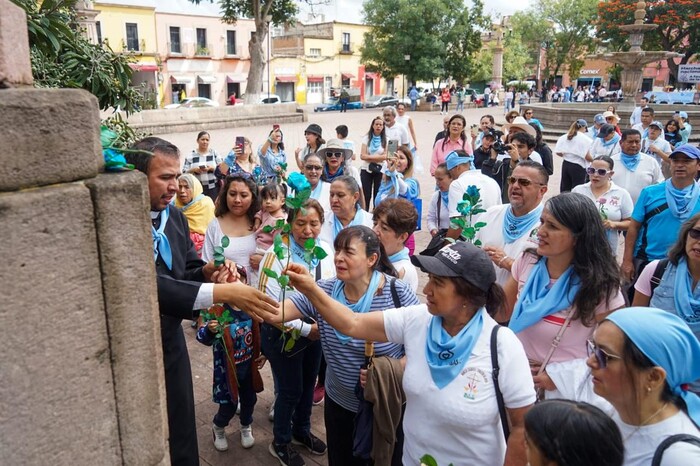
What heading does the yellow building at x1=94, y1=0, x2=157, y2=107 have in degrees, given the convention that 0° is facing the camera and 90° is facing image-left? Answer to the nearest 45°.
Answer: approximately 0°

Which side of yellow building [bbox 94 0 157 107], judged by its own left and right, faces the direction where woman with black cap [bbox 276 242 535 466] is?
front

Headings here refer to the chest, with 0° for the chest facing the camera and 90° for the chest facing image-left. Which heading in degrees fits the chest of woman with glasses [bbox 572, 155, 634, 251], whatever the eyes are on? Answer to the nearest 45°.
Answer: approximately 45°

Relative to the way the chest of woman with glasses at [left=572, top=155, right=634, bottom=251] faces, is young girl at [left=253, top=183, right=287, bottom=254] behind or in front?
in front

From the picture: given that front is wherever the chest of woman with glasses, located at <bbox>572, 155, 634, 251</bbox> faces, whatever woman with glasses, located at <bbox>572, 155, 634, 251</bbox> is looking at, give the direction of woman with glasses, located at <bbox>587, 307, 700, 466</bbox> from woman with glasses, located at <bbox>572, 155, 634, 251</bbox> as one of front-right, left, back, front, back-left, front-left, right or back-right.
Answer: front-left

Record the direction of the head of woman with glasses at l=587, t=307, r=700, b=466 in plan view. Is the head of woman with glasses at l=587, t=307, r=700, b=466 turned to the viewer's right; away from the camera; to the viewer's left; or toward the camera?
to the viewer's left

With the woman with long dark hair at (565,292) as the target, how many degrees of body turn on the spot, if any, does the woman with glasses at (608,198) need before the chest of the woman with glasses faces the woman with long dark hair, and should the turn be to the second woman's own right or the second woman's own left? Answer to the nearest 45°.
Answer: approximately 45° to the second woman's own left

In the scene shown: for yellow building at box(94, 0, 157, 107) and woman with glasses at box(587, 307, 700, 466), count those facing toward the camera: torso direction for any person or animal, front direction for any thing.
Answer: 1

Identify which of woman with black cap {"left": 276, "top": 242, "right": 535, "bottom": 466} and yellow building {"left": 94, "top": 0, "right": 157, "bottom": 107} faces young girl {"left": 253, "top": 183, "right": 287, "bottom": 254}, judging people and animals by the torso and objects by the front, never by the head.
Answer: the yellow building

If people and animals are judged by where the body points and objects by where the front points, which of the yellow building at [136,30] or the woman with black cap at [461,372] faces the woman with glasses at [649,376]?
the yellow building

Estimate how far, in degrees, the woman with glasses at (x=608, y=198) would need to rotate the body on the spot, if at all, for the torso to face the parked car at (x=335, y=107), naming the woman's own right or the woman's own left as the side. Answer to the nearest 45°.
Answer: approximately 90° to the woman's own right

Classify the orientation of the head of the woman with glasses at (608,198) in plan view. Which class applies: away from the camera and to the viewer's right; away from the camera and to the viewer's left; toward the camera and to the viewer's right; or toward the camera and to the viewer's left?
toward the camera and to the viewer's left

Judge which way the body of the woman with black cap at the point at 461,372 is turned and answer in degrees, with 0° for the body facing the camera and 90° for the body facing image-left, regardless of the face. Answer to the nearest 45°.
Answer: approximately 45°

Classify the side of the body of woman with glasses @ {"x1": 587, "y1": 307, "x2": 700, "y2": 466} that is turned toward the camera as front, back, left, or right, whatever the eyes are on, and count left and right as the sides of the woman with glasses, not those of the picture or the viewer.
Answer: left
